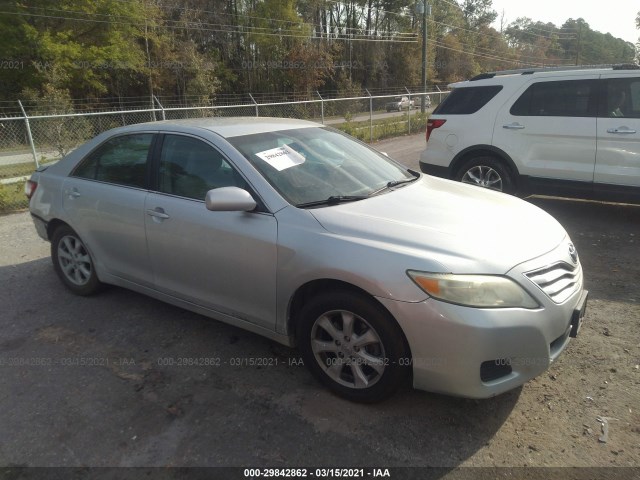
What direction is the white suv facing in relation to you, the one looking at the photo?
facing to the right of the viewer

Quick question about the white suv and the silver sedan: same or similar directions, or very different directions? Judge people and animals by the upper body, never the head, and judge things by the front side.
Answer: same or similar directions

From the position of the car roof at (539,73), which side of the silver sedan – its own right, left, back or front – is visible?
left

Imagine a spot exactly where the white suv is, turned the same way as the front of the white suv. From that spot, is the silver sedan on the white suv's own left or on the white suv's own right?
on the white suv's own right

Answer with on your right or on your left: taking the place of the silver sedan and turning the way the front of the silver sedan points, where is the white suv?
on your left

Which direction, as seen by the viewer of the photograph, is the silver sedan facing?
facing the viewer and to the right of the viewer

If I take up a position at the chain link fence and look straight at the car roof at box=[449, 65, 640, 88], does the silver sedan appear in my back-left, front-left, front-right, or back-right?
front-right

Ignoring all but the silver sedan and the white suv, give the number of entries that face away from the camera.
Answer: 0

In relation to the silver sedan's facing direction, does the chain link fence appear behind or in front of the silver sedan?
behind
